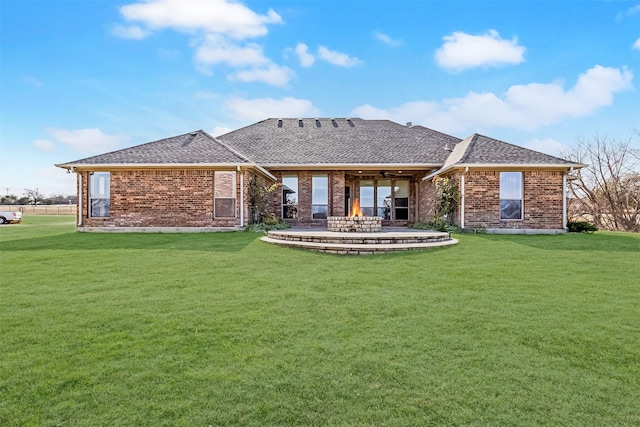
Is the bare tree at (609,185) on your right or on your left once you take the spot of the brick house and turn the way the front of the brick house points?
on your right

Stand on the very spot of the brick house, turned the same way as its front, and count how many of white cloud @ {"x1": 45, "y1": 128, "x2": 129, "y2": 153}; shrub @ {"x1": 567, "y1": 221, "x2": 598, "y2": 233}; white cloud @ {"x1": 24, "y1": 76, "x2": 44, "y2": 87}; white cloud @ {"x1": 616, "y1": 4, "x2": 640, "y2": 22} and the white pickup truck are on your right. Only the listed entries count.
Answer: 2

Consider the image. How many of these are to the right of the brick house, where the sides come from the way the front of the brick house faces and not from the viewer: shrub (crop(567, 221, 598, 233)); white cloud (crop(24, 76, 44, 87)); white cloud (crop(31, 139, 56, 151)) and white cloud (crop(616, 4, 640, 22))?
2

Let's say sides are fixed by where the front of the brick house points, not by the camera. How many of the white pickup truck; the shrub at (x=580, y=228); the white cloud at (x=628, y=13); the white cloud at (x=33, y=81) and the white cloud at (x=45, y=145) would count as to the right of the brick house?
2

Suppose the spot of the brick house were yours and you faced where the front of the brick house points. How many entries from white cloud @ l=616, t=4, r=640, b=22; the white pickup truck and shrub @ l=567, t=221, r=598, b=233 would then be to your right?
2

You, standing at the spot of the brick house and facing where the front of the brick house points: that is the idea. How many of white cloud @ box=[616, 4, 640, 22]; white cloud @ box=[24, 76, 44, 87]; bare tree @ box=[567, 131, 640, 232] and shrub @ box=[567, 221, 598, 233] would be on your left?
1

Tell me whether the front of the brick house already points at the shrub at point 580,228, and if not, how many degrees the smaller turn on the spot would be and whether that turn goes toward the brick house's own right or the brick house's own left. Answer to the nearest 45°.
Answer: approximately 90° to the brick house's own right

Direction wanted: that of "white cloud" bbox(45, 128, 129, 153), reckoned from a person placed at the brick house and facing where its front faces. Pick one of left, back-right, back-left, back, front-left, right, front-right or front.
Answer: front-left

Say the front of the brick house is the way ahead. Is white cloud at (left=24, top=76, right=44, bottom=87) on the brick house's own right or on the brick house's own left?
on the brick house's own left

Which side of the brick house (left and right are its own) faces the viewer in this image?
back
